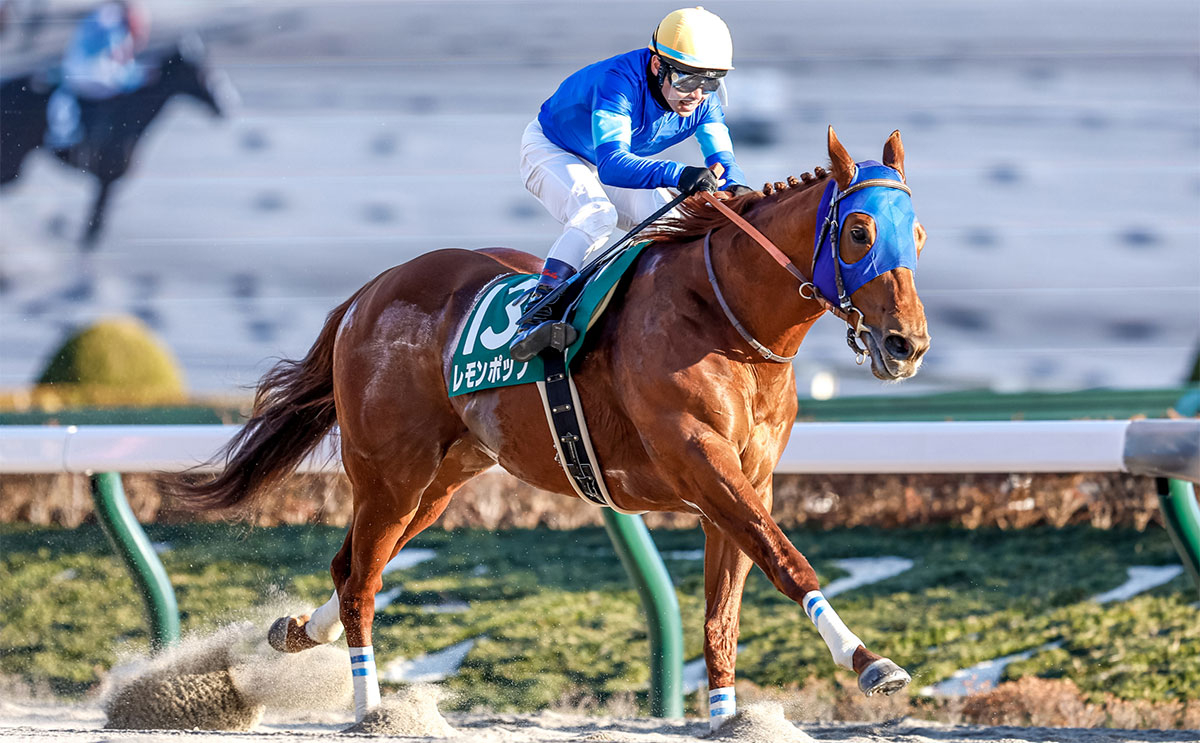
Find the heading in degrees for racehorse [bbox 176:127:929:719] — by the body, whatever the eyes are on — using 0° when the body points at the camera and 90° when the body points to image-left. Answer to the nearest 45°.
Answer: approximately 315°

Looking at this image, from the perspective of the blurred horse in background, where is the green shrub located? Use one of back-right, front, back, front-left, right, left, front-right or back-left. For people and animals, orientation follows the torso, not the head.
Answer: right

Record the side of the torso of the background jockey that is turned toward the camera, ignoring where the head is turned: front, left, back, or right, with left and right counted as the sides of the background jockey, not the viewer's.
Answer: right

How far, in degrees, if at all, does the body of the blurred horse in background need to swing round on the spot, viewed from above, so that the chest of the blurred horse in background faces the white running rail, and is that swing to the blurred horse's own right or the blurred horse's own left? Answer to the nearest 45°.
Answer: approximately 90° to the blurred horse's own right

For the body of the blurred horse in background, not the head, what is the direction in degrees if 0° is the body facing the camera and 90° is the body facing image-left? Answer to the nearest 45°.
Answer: approximately 270°

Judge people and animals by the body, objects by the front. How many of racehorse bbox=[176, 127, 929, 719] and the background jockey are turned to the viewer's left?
0

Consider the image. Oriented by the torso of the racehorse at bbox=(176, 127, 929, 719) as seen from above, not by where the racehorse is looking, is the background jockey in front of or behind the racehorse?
behind

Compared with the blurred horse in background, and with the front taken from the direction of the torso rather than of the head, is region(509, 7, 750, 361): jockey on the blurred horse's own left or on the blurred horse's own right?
on the blurred horse's own right

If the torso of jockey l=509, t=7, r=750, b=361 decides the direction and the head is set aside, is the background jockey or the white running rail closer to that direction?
the white running rail
